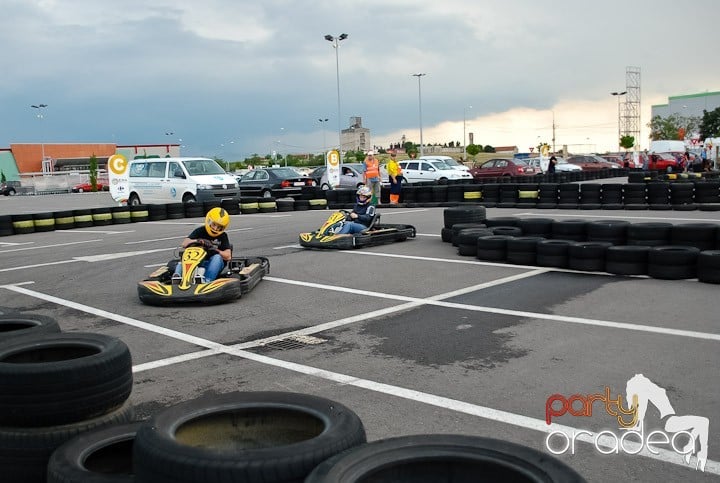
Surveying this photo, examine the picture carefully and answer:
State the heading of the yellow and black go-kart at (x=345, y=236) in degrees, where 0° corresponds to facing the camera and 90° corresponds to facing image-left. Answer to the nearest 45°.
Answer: approximately 45°

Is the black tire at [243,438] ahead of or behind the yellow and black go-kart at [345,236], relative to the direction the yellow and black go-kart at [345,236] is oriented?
ahead

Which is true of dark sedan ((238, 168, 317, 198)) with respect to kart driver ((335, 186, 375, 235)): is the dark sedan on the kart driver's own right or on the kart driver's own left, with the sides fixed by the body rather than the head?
on the kart driver's own right

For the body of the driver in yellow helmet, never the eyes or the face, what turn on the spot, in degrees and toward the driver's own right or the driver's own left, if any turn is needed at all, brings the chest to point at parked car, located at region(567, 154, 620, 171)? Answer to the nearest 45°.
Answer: approximately 180°

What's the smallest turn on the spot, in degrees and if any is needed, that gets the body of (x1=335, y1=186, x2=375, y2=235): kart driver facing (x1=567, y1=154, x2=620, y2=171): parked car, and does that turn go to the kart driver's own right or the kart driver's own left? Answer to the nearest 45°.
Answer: approximately 180°

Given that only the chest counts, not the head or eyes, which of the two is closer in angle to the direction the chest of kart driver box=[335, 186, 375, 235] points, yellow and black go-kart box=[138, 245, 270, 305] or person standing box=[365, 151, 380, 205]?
the yellow and black go-kart

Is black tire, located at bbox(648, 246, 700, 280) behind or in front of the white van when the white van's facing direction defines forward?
in front

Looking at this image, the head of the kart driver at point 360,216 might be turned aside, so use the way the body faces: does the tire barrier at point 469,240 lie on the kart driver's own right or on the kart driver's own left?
on the kart driver's own left

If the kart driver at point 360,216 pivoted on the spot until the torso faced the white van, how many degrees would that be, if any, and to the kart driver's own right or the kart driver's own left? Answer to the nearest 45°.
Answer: approximately 90° to the kart driver's own right

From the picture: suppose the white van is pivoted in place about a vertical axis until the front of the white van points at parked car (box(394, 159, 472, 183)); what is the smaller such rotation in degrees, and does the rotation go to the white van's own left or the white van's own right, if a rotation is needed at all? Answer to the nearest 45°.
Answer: approximately 90° to the white van's own left

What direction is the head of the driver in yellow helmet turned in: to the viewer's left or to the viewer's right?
to the viewer's left
